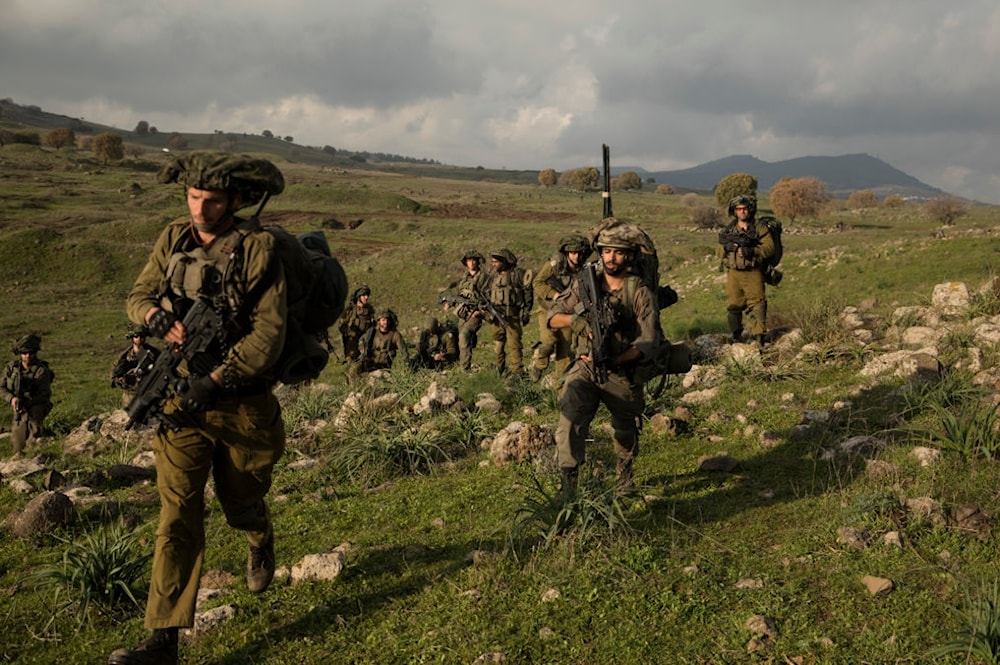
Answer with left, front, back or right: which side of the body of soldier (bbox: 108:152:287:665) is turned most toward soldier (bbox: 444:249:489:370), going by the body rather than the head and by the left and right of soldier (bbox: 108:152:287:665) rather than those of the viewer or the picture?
back

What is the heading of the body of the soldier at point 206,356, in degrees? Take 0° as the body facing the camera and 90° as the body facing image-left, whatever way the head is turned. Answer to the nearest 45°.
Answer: approximately 45°

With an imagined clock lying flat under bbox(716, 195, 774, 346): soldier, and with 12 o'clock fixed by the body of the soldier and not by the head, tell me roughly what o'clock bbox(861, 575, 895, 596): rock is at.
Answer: The rock is roughly at 12 o'clock from the soldier.

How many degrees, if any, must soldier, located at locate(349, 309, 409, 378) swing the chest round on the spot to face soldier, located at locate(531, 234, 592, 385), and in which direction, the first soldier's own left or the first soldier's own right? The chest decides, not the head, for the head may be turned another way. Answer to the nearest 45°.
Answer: approximately 90° to the first soldier's own left
